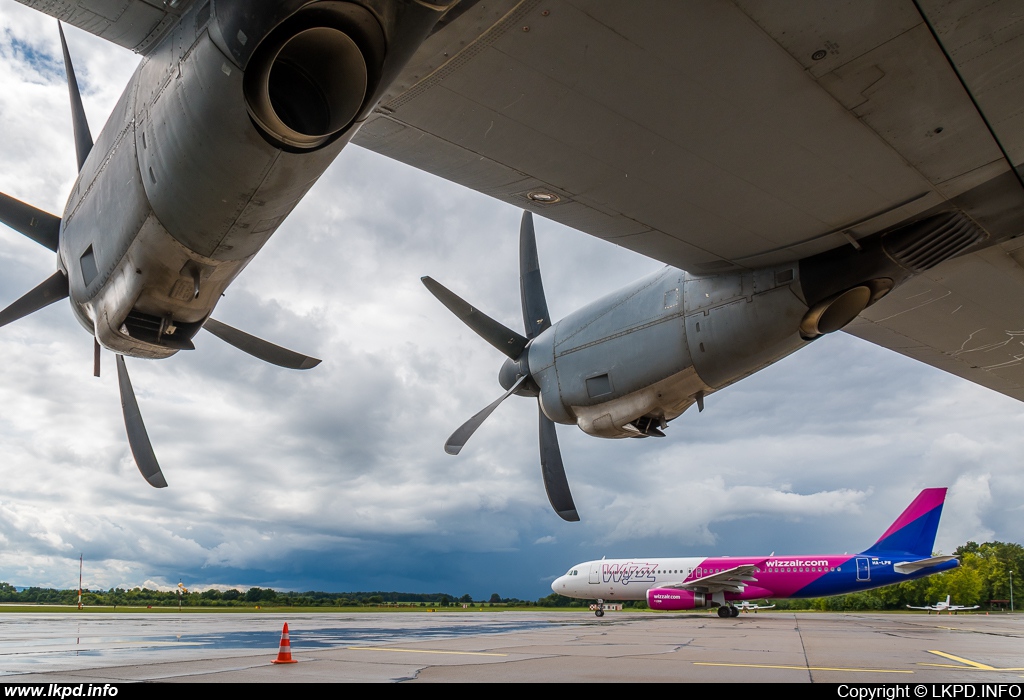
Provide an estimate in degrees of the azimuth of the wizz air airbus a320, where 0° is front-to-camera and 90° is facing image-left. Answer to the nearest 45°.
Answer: approximately 90°
